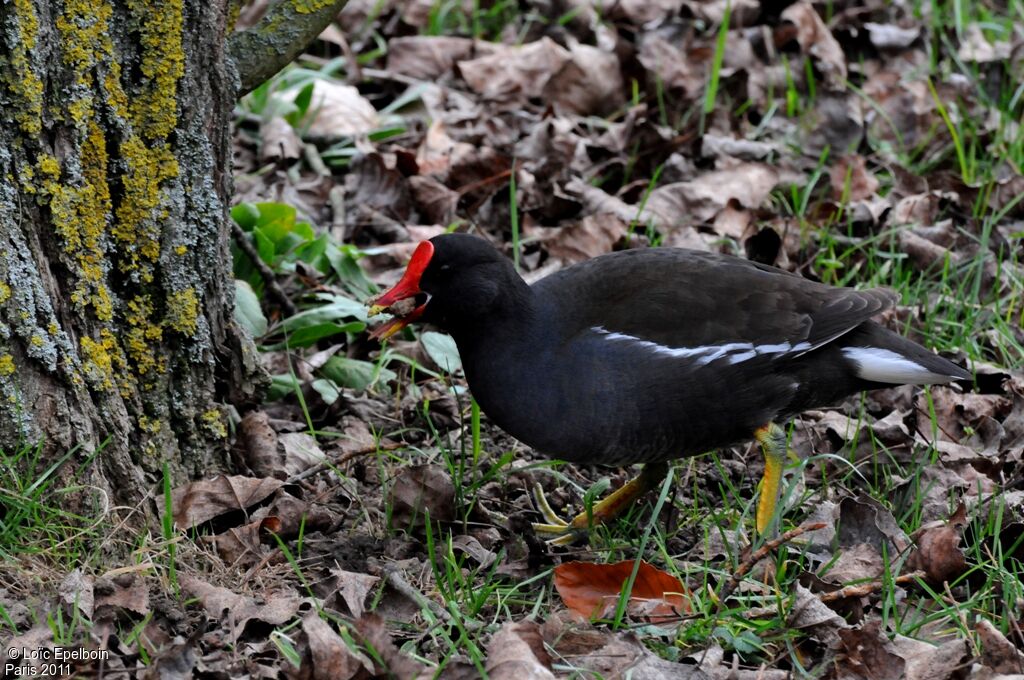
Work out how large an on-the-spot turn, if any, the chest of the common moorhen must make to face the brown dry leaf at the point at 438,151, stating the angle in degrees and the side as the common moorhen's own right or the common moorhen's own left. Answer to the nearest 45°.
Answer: approximately 90° to the common moorhen's own right

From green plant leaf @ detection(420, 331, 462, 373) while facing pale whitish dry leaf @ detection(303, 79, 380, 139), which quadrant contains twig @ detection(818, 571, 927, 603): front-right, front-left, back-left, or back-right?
back-right

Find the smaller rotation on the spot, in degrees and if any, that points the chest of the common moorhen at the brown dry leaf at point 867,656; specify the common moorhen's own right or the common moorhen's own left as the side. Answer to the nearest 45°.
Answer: approximately 90° to the common moorhen's own left

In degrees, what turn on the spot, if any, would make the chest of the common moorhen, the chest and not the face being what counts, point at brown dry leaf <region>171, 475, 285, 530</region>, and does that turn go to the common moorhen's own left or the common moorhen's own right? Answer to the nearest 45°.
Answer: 0° — it already faces it

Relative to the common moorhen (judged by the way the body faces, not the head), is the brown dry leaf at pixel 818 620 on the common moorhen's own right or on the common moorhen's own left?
on the common moorhen's own left

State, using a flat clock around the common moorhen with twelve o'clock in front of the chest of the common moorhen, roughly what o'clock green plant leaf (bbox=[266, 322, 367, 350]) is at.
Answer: The green plant leaf is roughly at 1 o'clock from the common moorhen.

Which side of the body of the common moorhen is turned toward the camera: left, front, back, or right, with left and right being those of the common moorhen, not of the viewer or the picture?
left

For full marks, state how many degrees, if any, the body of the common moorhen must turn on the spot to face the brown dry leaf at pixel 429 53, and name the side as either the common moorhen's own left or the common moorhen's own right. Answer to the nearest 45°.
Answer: approximately 90° to the common moorhen's own right
